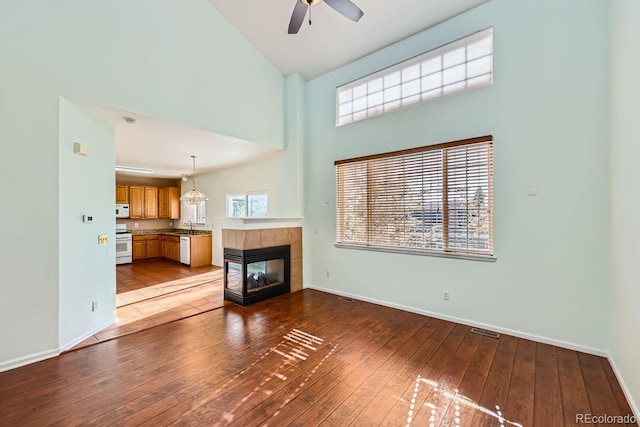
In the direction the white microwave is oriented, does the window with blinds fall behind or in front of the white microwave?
in front

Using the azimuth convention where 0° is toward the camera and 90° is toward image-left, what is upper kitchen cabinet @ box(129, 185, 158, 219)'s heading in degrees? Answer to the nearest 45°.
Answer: approximately 0°

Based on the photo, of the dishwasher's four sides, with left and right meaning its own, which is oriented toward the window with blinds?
left

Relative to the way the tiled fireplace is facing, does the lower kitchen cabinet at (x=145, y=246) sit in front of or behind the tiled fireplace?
behind

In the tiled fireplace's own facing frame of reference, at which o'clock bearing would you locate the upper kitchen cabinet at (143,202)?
The upper kitchen cabinet is roughly at 6 o'clock from the tiled fireplace.

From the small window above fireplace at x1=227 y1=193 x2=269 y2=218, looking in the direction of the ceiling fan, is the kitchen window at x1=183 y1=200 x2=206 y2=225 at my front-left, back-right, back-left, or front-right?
back-right

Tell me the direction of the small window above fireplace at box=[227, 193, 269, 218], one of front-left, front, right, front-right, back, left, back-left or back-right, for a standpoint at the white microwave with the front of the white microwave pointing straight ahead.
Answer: front-left

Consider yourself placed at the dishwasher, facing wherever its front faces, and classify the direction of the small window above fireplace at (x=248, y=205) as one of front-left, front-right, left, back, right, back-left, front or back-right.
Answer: left

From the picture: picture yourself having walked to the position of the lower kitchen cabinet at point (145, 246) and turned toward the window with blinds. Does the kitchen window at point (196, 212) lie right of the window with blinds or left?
left

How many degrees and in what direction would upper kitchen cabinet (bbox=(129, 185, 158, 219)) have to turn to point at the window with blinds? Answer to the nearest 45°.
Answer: approximately 45° to its left

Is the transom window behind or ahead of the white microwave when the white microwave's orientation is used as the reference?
ahead

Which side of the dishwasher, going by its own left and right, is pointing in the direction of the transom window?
left

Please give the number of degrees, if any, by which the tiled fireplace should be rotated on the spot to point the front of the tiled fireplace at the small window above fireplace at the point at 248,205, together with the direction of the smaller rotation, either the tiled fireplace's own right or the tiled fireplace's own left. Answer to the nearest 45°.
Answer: approximately 135° to the tiled fireplace's own left

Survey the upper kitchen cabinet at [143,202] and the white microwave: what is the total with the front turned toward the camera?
2

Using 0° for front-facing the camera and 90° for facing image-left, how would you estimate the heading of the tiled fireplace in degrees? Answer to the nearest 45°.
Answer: approximately 315°

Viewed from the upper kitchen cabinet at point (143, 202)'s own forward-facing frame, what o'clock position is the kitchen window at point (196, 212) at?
The kitchen window is roughly at 10 o'clock from the upper kitchen cabinet.

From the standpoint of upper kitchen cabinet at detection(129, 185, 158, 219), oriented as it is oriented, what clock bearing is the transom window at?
The transom window is roughly at 11 o'clock from the upper kitchen cabinet.
